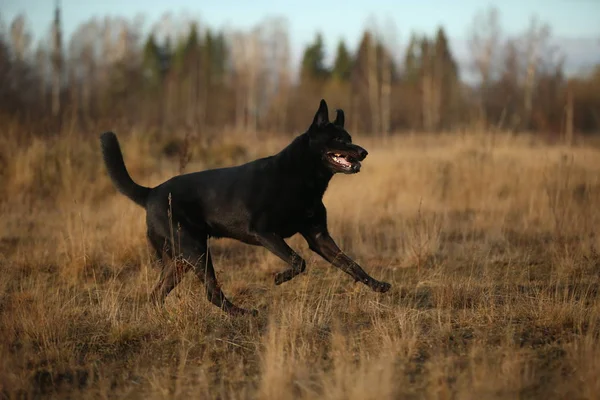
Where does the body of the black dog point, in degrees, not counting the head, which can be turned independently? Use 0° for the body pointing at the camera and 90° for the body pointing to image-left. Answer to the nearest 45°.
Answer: approximately 270°
